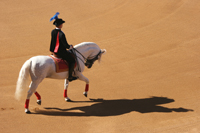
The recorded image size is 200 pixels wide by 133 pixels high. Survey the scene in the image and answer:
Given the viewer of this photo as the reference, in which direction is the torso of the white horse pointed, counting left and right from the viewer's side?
facing to the right of the viewer
